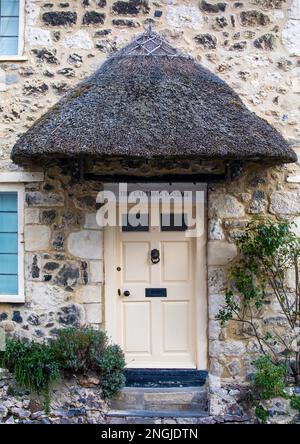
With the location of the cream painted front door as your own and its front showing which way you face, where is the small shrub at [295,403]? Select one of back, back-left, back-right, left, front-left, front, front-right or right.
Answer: front-left

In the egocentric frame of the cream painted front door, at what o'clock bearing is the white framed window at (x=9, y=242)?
The white framed window is roughly at 3 o'clock from the cream painted front door.

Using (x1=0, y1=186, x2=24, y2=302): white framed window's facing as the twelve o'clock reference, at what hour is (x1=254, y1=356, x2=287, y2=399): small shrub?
The small shrub is roughly at 10 o'clock from the white framed window.

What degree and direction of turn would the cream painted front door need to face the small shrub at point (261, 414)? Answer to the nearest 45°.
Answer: approximately 45° to its left

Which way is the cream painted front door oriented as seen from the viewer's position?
toward the camera

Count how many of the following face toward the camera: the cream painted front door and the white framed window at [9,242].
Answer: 2

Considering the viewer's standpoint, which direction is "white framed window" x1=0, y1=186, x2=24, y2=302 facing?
facing the viewer

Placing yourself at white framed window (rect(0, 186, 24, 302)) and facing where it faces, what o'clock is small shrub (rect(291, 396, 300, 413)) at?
The small shrub is roughly at 10 o'clock from the white framed window.

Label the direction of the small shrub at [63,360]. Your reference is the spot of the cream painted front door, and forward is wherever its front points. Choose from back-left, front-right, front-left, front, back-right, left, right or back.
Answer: front-right

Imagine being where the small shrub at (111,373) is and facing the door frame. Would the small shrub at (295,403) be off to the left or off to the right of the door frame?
right

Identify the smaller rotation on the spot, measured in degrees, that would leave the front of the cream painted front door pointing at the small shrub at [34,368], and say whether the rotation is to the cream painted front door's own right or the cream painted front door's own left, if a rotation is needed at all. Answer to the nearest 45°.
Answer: approximately 45° to the cream painted front door's own right
